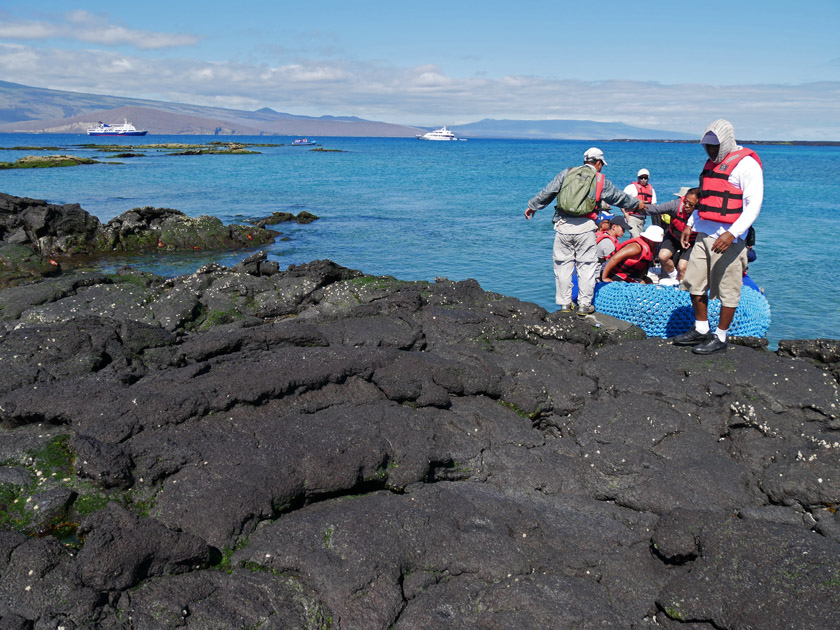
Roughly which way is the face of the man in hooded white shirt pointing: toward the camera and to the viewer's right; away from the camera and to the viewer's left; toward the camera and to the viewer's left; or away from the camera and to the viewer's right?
toward the camera and to the viewer's left

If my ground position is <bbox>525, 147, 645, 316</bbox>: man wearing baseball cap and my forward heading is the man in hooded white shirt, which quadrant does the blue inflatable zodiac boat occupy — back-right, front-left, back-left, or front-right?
front-left

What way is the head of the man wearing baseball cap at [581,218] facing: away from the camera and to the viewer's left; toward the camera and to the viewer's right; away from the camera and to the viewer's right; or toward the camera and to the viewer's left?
away from the camera and to the viewer's right

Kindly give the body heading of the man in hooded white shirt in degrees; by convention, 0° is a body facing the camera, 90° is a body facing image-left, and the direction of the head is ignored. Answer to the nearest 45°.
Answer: approximately 45°

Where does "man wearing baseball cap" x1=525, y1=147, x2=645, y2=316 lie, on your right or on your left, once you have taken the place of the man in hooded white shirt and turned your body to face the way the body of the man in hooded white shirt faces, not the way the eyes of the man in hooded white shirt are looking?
on your right
